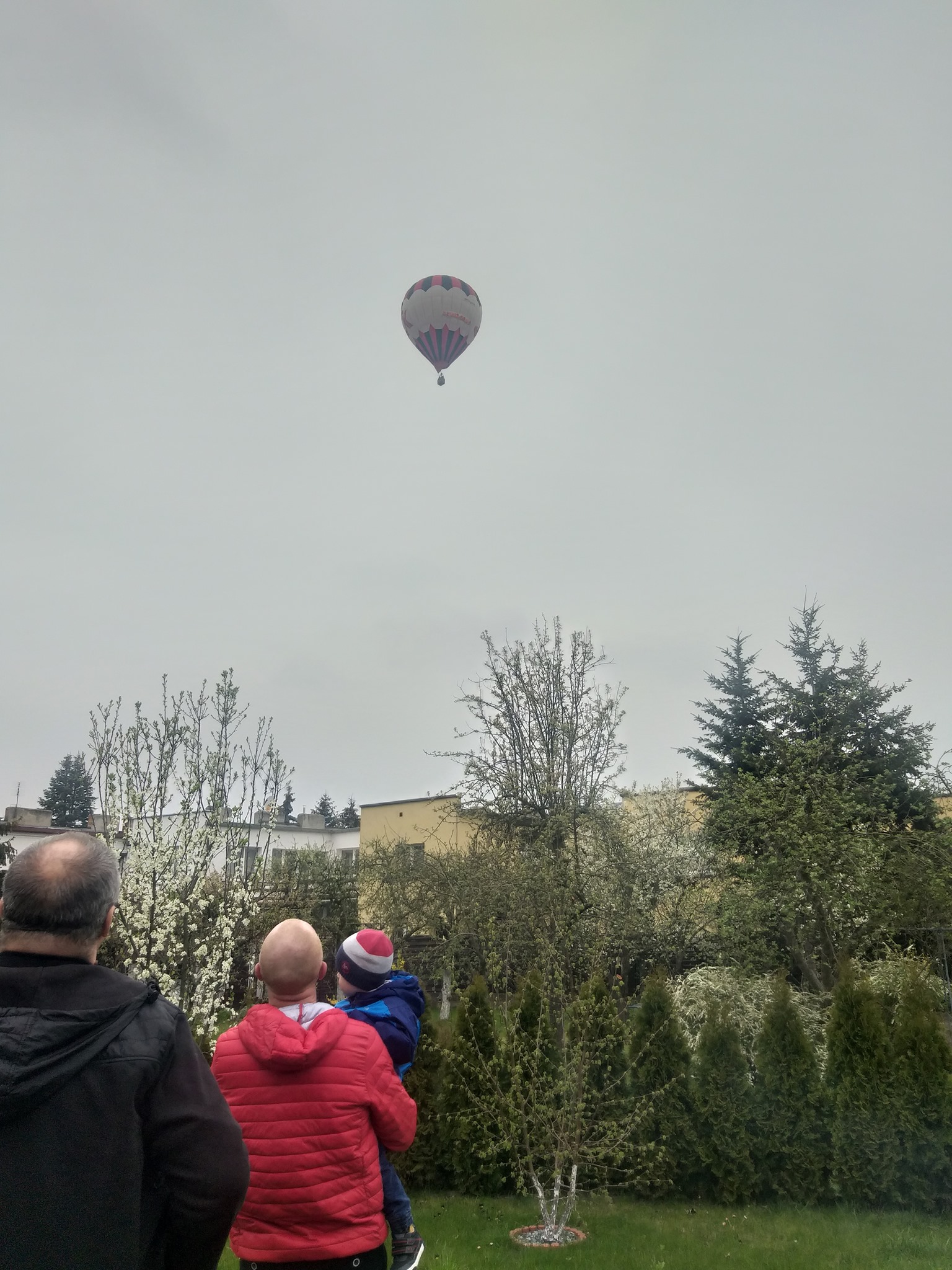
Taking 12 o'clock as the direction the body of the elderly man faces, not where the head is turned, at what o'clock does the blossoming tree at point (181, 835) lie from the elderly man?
The blossoming tree is roughly at 12 o'clock from the elderly man.

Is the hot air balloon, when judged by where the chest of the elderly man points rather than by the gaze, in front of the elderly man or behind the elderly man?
in front

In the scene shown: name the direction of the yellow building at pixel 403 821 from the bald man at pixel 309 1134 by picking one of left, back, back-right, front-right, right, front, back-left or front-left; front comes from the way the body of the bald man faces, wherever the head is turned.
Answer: front

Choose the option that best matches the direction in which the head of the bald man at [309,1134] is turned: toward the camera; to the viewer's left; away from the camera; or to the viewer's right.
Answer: away from the camera

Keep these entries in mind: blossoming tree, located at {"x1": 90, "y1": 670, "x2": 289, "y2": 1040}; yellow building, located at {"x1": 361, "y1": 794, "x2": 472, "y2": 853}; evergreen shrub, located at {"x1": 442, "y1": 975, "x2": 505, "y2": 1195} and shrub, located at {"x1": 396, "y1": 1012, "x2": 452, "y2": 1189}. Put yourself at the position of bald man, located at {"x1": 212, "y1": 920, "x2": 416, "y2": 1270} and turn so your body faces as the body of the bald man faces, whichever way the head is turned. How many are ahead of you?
4

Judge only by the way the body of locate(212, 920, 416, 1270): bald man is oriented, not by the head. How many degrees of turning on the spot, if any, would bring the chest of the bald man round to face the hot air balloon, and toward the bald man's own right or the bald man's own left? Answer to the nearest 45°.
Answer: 0° — they already face it

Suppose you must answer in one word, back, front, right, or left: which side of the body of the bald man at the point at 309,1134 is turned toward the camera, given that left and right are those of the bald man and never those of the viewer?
back

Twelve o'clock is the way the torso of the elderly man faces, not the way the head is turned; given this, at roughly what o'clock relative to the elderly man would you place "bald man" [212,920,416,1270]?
The bald man is roughly at 1 o'clock from the elderly man.

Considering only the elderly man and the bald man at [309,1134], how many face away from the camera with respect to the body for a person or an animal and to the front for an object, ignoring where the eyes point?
2

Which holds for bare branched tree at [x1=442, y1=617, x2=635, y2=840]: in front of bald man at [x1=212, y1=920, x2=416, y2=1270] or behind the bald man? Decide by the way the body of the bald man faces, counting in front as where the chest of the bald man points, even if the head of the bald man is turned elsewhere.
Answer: in front

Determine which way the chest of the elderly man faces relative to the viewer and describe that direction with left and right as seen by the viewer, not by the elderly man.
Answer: facing away from the viewer

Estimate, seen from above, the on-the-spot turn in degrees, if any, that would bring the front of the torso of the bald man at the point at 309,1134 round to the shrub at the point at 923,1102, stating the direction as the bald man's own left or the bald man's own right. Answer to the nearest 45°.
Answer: approximately 45° to the bald man's own right

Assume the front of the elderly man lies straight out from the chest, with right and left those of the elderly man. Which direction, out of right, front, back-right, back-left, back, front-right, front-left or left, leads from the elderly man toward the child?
front-right

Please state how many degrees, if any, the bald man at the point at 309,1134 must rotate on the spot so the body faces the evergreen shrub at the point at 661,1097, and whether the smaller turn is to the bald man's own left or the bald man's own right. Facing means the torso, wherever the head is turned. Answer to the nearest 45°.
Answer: approximately 45° to the bald man's own right

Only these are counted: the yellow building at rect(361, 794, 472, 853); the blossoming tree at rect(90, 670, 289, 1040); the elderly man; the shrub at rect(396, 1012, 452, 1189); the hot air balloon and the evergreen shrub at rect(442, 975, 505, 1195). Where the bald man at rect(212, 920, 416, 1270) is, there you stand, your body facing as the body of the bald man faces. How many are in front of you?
5

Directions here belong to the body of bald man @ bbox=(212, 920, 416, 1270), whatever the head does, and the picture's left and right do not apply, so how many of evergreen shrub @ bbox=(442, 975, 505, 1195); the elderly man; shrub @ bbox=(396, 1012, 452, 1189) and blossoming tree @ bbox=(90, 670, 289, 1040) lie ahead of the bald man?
3
